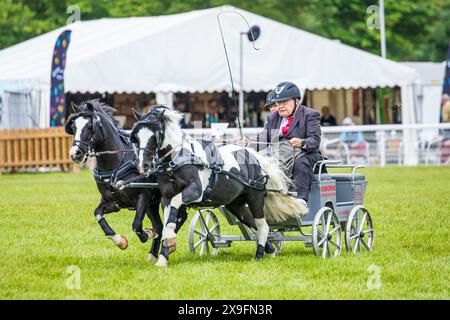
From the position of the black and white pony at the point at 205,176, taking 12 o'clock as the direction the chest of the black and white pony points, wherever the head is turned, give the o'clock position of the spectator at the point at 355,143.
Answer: The spectator is roughly at 5 o'clock from the black and white pony.

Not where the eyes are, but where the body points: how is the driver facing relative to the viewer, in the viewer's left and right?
facing the viewer and to the left of the viewer

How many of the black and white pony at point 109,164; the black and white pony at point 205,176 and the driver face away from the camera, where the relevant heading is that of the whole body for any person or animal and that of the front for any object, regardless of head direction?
0

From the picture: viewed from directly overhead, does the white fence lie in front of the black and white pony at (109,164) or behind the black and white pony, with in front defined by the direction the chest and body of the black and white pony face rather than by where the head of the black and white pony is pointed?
behind

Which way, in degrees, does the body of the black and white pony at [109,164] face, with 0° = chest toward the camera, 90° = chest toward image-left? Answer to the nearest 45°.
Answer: approximately 45°

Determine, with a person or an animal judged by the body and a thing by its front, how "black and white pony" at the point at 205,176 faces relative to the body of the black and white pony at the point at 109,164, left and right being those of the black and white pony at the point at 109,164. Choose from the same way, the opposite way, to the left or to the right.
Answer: the same way

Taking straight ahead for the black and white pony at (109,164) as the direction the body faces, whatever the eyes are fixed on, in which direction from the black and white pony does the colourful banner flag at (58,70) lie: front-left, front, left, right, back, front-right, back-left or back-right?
back-right

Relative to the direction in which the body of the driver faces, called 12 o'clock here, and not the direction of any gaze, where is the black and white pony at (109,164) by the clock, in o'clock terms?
The black and white pony is roughly at 1 o'clock from the driver.

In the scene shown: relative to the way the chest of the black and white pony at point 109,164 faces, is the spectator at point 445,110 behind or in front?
behind

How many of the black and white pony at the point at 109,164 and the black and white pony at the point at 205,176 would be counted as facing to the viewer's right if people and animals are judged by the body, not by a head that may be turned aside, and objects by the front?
0

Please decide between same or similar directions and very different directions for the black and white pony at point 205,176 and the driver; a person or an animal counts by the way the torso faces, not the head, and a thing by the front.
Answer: same or similar directions

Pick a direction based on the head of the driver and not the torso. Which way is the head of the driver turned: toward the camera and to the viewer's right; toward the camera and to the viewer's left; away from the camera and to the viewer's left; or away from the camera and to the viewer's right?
toward the camera and to the viewer's left

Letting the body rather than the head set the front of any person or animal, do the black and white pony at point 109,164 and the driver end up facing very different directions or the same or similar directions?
same or similar directions

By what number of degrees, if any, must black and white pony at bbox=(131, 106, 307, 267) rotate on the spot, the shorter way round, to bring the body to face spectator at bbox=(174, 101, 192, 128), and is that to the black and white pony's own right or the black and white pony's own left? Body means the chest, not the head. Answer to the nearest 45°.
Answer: approximately 135° to the black and white pony's own right
